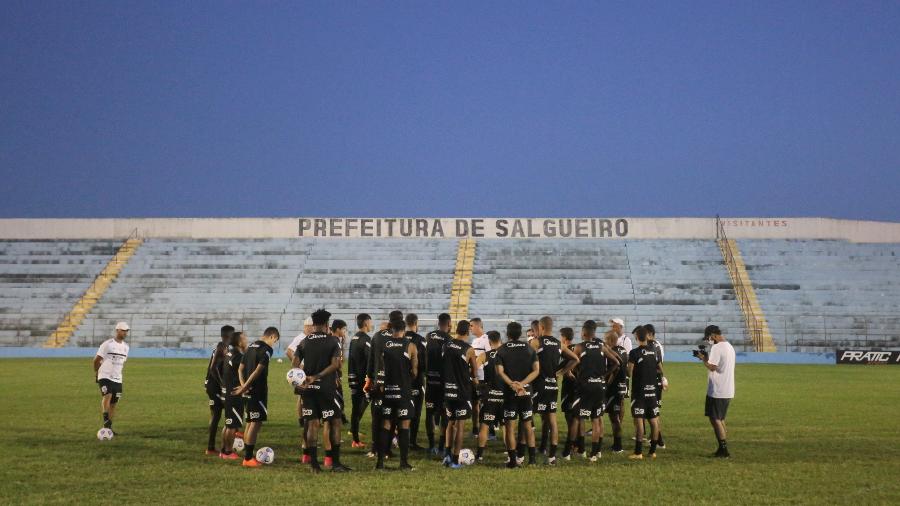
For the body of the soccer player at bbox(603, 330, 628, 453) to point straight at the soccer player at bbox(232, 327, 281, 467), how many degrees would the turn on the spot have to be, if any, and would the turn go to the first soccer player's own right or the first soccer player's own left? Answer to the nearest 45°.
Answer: approximately 45° to the first soccer player's own left

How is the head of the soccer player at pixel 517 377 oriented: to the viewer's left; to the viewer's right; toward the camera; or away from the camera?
away from the camera

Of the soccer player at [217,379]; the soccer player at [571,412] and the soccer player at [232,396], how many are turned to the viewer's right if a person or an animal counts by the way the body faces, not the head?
2

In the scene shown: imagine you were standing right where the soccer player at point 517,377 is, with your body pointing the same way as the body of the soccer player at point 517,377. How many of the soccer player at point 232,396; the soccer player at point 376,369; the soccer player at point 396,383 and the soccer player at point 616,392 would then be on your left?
3

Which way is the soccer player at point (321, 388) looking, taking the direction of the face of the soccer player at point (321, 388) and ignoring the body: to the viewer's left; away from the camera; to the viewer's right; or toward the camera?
away from the camera

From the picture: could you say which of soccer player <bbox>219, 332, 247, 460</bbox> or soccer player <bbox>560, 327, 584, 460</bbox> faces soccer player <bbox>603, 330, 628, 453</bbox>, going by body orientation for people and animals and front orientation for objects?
soccer player <bbox>219, 332, 247, 460</bbox>

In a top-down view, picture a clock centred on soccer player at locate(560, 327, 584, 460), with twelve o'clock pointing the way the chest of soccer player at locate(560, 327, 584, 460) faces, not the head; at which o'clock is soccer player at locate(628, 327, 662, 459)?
soccer player at locate(628, 327, 662, 459) is roughly at 6 o'clock from soccer player at locate(560, 327, 584, 460).

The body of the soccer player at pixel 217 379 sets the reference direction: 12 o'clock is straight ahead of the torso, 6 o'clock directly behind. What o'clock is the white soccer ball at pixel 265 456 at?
The white soccer ball is roughly at 2 o'clock from the soccer player.

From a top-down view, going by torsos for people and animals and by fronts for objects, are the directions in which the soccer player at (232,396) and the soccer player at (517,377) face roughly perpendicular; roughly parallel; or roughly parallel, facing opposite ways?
roughly perpendicular

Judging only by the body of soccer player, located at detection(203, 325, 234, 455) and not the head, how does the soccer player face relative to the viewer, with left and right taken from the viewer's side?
facing to the right of the viewer

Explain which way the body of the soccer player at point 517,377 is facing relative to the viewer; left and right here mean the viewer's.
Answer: facing away from the viewer

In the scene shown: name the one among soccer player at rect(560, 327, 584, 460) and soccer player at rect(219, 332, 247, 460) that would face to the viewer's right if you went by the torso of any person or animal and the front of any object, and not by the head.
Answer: soccer player at rect(219, 332, 247, 460)

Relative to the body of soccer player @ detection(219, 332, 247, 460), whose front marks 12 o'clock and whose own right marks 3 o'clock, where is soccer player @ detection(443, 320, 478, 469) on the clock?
soccer player @ detection(443, 320, 478, 469) is roughly at 1 o'clock from soccer player @ detection(219, 332, 247, 460).

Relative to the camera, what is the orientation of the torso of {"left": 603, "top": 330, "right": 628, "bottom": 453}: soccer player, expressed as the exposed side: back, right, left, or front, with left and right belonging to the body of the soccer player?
left
